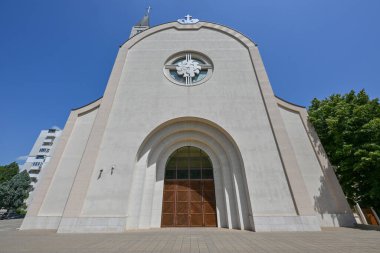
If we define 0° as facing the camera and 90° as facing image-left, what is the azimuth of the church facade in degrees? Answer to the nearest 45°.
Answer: approximately 0°

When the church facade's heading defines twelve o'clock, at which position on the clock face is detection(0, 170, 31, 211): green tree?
The green tree is roughly at 4 o'clock from the church facade.

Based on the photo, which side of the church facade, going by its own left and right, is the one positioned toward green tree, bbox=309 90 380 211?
left

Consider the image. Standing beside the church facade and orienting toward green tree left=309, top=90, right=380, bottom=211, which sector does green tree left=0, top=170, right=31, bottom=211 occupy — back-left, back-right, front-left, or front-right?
back-left
